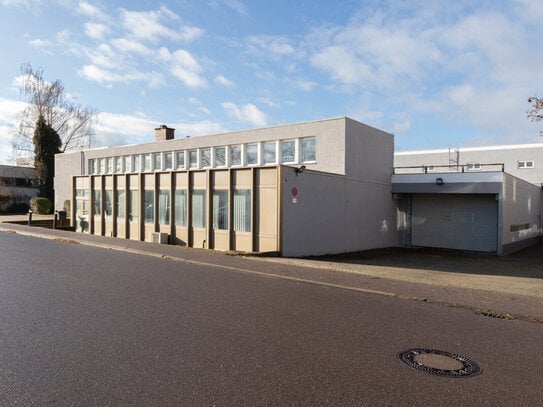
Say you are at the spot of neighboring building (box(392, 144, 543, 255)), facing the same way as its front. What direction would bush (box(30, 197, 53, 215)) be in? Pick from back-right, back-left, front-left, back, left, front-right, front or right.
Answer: right

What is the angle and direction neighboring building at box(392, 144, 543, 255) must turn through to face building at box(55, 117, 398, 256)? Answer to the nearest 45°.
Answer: approximately 45° to its right

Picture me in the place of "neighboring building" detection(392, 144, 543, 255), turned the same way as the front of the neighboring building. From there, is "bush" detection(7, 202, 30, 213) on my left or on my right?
on my right

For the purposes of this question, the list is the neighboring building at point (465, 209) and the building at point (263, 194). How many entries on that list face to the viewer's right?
0

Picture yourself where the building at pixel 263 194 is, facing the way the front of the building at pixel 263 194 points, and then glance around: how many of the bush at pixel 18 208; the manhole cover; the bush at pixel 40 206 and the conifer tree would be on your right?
3

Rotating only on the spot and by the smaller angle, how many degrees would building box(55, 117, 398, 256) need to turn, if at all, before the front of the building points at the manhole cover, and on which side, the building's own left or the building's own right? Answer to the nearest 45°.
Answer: approximately 45° to the building's own left

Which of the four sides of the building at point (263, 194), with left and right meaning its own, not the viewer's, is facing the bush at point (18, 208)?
right

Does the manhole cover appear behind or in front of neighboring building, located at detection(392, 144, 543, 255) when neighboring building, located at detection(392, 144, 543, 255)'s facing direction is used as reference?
in front

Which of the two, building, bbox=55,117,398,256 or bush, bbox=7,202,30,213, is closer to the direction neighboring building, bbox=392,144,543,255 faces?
the building

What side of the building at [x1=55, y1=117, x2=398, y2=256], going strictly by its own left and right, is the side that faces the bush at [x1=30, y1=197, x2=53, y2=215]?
right

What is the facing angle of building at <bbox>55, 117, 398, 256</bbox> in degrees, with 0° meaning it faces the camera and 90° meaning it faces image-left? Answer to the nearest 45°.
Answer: approximately 45°
